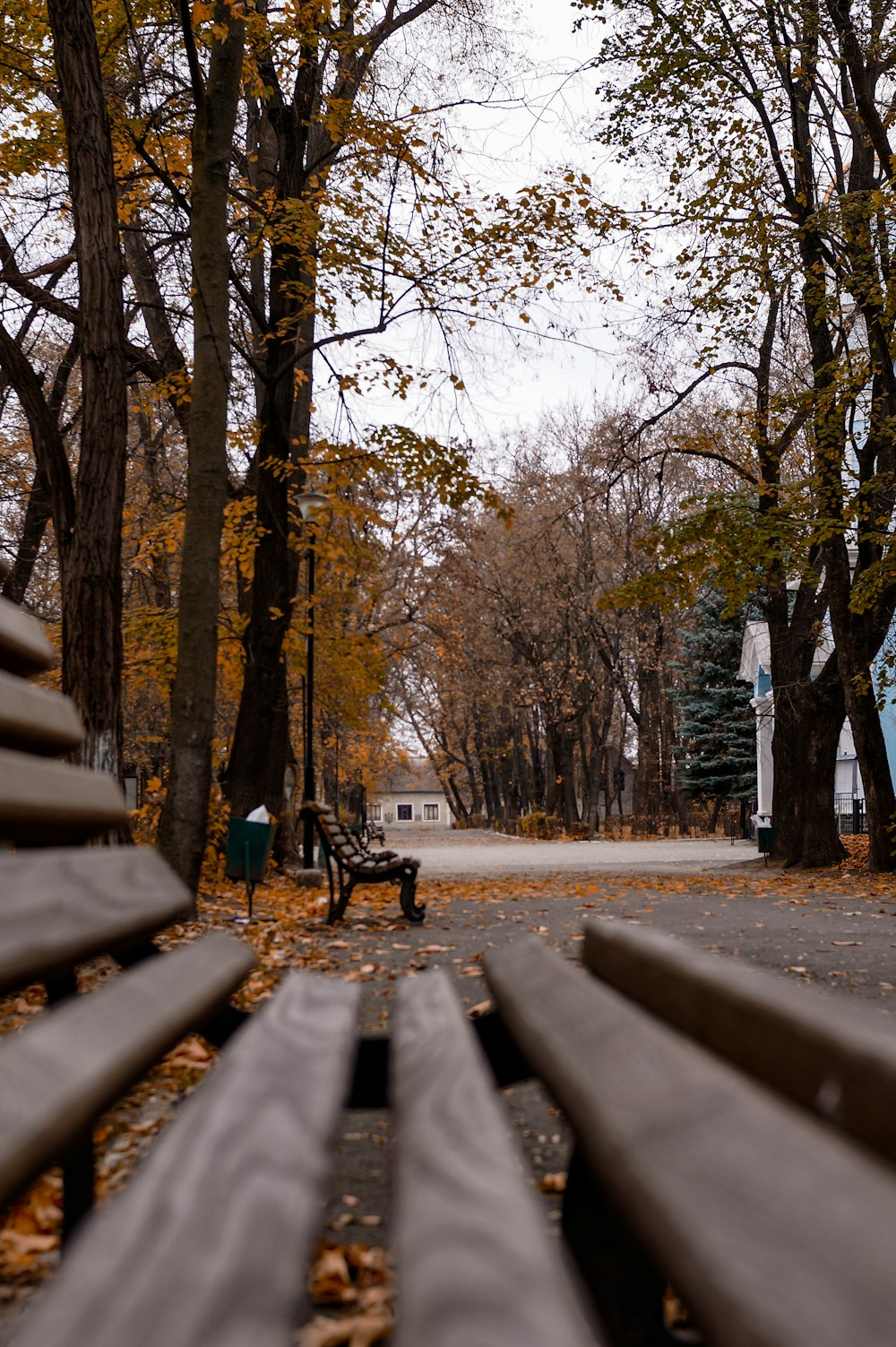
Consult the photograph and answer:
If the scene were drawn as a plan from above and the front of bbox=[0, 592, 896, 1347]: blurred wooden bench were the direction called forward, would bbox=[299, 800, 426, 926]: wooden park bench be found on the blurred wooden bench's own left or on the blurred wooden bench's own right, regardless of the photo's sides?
on the blurred wooden bench's own left

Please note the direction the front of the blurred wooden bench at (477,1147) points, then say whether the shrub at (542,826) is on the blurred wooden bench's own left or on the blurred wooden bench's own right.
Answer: on the blurred wooden bench's own left

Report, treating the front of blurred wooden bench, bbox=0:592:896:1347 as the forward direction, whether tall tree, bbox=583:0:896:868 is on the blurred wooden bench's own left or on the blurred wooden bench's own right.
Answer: on the blurred wooden bench's own left

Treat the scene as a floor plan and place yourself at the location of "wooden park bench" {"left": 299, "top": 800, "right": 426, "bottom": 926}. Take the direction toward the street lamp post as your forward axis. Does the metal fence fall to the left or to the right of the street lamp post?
right

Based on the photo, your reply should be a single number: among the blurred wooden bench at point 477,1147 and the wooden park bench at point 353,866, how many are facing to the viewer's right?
2

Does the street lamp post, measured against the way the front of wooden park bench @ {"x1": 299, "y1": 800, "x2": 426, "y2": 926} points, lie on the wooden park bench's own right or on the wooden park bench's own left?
on the wooden park bench's own left

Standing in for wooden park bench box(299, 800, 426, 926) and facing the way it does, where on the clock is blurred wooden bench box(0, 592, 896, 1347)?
The blurred wooden bench is roughly at 3 o'clock from the wooden park bench.

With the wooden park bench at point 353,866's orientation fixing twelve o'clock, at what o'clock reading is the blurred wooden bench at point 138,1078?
The blurred wooden bench is roughly at 3 o'clock from the wooden park bench.

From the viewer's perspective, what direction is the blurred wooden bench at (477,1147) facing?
to the viewer's right

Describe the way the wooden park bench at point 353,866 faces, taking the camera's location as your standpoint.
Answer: facing to the right of the viewer
